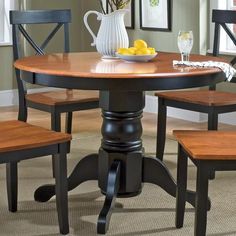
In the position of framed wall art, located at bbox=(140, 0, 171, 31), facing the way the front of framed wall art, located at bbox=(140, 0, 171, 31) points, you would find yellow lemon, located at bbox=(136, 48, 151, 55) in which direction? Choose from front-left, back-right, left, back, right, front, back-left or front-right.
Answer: front

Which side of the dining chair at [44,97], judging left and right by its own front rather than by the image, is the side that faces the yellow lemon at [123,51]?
front

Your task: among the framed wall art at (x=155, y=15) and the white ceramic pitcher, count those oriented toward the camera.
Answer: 1

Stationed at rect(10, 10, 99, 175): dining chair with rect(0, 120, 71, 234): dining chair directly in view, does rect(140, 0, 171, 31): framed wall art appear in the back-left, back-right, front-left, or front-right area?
back-left

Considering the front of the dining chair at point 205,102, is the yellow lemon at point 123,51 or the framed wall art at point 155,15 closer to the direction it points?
the yellow lemon

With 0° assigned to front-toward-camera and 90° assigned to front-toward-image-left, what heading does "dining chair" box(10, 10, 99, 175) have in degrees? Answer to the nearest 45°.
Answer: approximately 315°

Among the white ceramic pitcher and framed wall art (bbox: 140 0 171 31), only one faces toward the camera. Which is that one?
the framed wall art

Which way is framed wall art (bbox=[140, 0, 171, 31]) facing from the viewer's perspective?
toward the camera

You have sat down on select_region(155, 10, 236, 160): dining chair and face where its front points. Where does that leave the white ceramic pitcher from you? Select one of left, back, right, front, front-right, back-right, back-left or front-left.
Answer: front

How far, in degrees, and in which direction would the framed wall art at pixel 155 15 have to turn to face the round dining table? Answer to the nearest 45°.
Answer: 0° — it already faces it

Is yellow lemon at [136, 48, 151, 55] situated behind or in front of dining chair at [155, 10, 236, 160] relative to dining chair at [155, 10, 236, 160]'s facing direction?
in front

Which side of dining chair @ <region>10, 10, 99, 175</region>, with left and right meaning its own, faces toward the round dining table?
front

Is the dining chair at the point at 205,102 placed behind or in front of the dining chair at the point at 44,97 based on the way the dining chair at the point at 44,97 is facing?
in front
